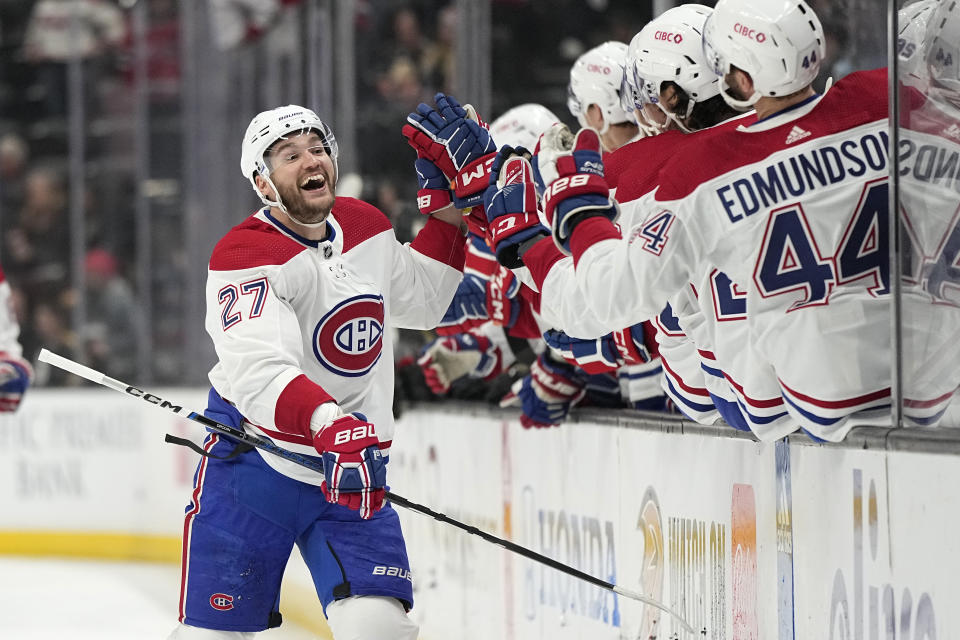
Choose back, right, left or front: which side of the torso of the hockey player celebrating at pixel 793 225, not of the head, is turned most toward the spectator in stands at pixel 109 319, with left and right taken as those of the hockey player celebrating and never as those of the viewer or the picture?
front

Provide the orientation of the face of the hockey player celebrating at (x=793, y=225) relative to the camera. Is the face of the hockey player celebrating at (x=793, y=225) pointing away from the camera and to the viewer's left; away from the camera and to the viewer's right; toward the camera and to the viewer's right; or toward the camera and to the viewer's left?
away from the camera and to the viewer's left

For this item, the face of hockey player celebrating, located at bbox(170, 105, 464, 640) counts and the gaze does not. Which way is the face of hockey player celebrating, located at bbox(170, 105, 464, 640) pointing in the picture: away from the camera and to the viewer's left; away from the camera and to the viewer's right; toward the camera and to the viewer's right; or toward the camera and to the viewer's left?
toward the camera and to the viewer's right

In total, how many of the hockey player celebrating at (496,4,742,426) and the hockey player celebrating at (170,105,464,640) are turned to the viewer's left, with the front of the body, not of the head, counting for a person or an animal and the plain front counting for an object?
1

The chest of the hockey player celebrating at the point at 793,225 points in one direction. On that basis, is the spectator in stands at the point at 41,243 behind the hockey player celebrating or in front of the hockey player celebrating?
in front

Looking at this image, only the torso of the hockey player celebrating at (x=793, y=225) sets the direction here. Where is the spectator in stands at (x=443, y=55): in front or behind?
in front

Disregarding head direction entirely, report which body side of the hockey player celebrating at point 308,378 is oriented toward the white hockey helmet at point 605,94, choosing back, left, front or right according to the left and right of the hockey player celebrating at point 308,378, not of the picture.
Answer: left

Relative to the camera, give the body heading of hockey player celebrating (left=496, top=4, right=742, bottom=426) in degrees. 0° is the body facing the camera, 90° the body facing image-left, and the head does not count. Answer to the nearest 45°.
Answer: approximately 90°

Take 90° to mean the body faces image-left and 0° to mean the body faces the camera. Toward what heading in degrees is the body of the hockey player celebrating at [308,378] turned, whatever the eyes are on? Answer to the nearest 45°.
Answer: approximately 315°

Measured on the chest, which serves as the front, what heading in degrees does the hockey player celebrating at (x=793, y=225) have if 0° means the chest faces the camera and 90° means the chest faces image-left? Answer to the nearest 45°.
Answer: approximately 135°
